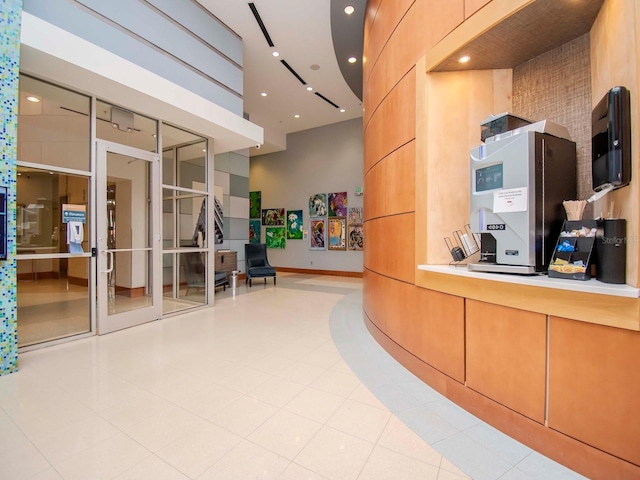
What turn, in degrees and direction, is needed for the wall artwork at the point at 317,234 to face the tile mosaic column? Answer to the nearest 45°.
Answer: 0° — it already faces it

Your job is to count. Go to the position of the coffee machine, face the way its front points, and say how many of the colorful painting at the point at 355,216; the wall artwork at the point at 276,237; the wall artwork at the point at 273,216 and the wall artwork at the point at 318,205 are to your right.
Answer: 4

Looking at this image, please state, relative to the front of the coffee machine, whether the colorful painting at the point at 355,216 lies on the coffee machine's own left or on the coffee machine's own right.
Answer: on the coffee machine's own right

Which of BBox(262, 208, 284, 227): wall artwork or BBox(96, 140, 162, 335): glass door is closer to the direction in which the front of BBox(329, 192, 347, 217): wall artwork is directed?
the glass door

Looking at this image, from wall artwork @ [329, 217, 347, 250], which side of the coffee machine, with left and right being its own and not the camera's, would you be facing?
right

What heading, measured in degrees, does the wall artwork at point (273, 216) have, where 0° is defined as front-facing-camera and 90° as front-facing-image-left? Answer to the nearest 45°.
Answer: approximately 0°

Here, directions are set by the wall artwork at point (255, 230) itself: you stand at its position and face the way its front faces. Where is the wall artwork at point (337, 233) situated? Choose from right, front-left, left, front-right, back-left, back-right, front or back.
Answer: front-left

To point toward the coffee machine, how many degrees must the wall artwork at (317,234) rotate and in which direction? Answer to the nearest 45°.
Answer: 0° — it already faces it

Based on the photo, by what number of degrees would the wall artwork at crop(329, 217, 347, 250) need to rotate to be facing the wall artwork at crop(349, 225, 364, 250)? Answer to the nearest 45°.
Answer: approximately 45° to its left

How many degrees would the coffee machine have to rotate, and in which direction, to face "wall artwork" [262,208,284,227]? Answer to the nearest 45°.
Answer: approximately 90° to its right

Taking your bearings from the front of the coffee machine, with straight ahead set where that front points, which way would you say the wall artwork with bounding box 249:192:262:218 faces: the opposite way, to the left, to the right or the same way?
to the left

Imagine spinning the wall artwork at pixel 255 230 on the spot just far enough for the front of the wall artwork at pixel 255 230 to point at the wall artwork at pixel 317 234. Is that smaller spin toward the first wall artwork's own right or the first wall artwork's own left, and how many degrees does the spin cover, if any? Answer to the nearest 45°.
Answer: approximately 45° to the first wall artwork's own left
